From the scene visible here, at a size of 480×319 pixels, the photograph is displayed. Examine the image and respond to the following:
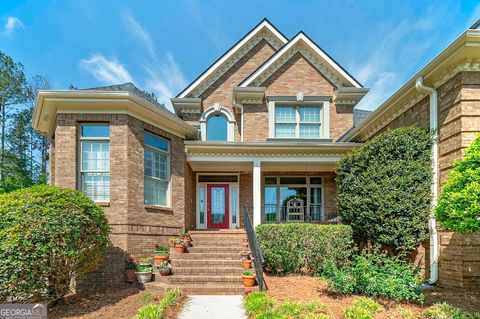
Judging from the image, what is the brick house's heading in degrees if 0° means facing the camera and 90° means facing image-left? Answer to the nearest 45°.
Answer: approximately 0°

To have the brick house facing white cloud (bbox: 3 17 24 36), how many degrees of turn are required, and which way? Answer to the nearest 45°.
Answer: approximately 135° to its right

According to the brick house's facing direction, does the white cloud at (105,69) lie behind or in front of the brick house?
behind
